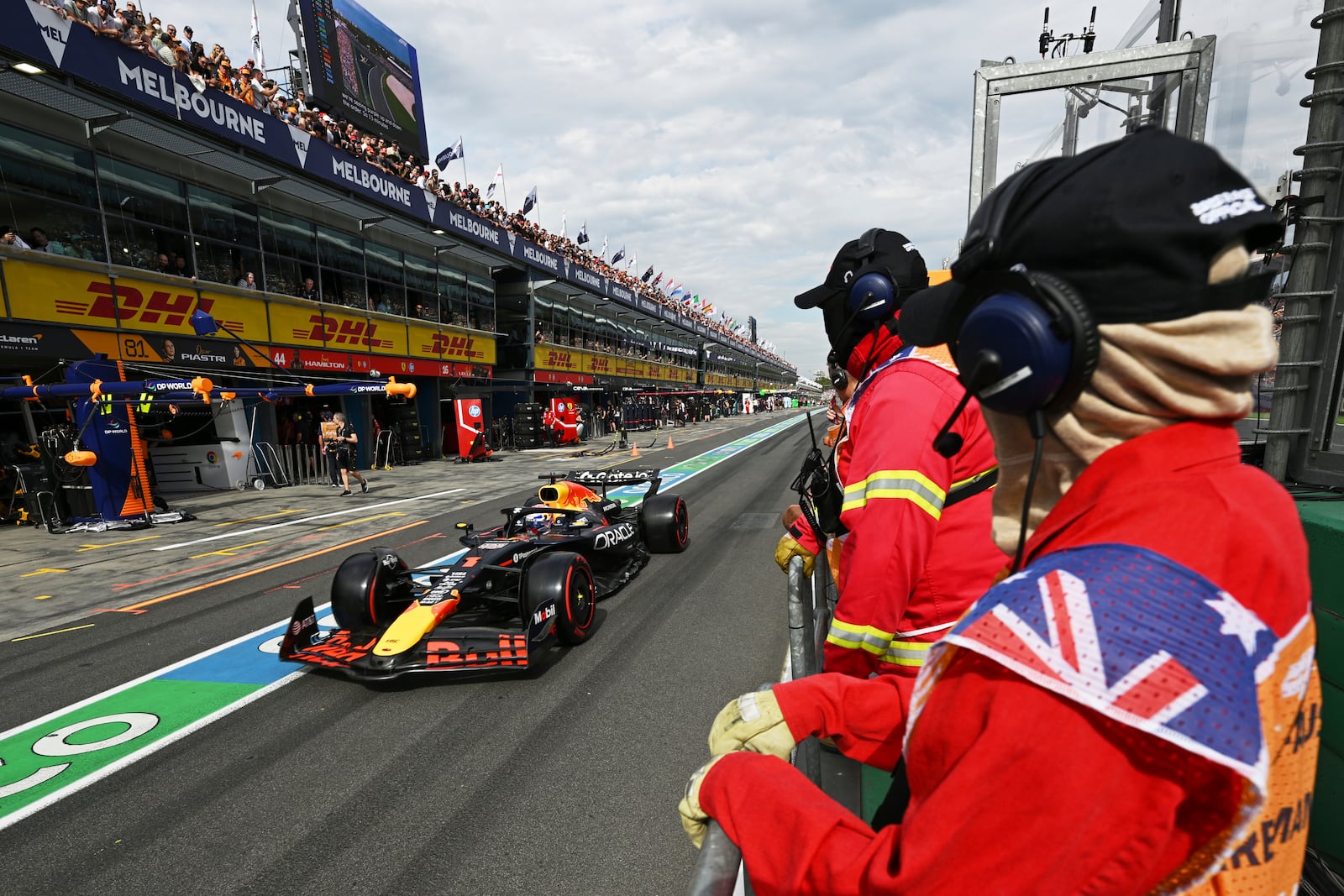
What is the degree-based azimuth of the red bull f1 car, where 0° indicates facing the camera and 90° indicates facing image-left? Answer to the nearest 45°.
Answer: approximately 45°

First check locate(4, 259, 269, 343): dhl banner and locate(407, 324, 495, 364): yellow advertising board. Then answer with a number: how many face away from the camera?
0

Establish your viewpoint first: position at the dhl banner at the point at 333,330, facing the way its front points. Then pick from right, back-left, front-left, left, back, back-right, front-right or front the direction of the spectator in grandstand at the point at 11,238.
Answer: right

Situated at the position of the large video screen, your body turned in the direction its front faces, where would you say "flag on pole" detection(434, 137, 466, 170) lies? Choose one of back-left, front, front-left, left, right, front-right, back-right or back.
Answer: left

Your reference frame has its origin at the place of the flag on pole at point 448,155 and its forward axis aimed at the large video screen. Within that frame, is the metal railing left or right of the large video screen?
left

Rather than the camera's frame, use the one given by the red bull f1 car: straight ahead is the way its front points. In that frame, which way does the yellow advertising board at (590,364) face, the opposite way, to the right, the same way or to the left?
to the left

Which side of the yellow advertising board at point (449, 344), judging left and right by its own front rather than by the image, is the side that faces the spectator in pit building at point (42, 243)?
right

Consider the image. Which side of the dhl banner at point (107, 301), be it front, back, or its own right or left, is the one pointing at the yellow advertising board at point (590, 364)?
left

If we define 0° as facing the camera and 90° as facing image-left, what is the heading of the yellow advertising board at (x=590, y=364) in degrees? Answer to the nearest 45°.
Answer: approximately 315°

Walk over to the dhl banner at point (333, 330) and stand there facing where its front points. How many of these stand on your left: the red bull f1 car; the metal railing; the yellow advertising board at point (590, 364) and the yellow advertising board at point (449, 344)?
2

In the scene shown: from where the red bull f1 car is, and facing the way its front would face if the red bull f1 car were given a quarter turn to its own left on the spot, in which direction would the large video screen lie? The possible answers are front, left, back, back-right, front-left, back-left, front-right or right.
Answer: back-left

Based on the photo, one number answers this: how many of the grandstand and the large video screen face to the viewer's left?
0
